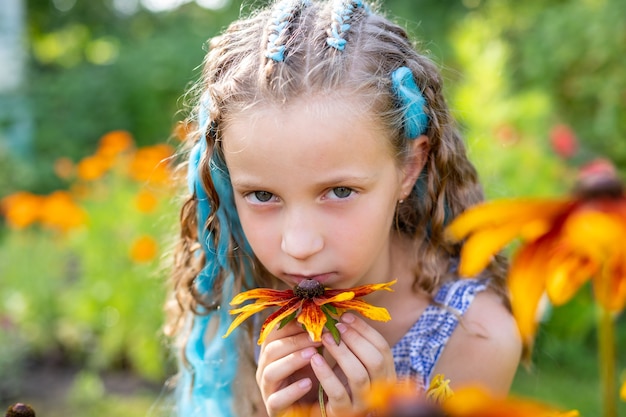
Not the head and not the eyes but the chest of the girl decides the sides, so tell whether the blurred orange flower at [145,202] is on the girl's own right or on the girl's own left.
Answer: on the girl's own right

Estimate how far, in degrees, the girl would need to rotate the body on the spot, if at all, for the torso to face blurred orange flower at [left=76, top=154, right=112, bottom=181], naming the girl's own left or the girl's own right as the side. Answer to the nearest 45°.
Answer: approximately 90° to the girl's own right

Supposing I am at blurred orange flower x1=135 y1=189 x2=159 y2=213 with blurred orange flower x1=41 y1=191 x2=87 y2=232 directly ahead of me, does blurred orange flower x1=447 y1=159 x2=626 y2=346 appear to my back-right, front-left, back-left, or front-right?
back-left

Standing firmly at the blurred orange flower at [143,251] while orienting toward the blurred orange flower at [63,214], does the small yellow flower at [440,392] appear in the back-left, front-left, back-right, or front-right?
back-left

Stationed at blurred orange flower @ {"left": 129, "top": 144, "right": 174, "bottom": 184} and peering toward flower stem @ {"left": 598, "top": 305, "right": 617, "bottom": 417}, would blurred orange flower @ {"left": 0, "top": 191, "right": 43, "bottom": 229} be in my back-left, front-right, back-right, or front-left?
back-right

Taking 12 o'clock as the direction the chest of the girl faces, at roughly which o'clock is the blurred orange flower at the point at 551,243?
The blurred orange flower is roughly at 10 o'clock from the girl.

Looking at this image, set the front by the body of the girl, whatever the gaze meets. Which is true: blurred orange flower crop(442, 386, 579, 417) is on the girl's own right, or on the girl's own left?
on the girl's own left

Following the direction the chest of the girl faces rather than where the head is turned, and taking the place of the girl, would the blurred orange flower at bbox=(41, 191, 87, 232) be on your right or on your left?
on your right

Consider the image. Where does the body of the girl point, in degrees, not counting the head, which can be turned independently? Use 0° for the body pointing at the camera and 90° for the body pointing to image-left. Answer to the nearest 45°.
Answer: approximately 45°
